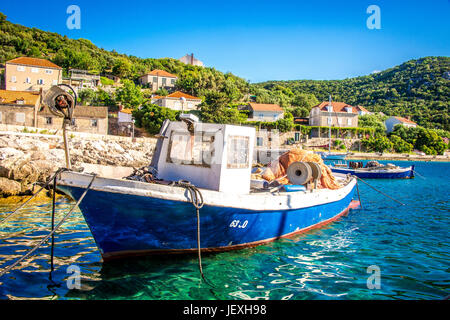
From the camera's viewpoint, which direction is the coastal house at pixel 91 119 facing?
toward the camera

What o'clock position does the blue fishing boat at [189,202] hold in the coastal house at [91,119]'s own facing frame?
The blue fishing boat is roughly at 12 o'clock from the coastal house.

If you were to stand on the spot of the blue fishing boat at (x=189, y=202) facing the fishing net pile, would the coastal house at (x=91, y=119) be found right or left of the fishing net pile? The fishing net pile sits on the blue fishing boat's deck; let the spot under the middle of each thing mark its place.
left

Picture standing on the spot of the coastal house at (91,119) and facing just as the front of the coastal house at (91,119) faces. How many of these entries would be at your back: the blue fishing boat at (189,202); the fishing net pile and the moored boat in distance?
0

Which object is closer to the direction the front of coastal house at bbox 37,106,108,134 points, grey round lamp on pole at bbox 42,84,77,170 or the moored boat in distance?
the grey round lamp on pole

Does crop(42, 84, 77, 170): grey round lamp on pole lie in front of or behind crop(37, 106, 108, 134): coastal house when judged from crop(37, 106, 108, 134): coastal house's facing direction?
in front

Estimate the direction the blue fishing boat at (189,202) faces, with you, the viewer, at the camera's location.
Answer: facing the viewer and to the left of the viewer

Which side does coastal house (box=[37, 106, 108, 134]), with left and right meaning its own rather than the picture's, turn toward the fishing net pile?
front

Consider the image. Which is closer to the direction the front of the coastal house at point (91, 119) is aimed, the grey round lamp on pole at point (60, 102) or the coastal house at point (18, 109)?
the grey round lamp on pole

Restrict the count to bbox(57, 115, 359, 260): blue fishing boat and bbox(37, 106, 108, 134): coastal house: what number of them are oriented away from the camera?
0

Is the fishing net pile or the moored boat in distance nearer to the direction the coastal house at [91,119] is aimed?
the fishing net pile
